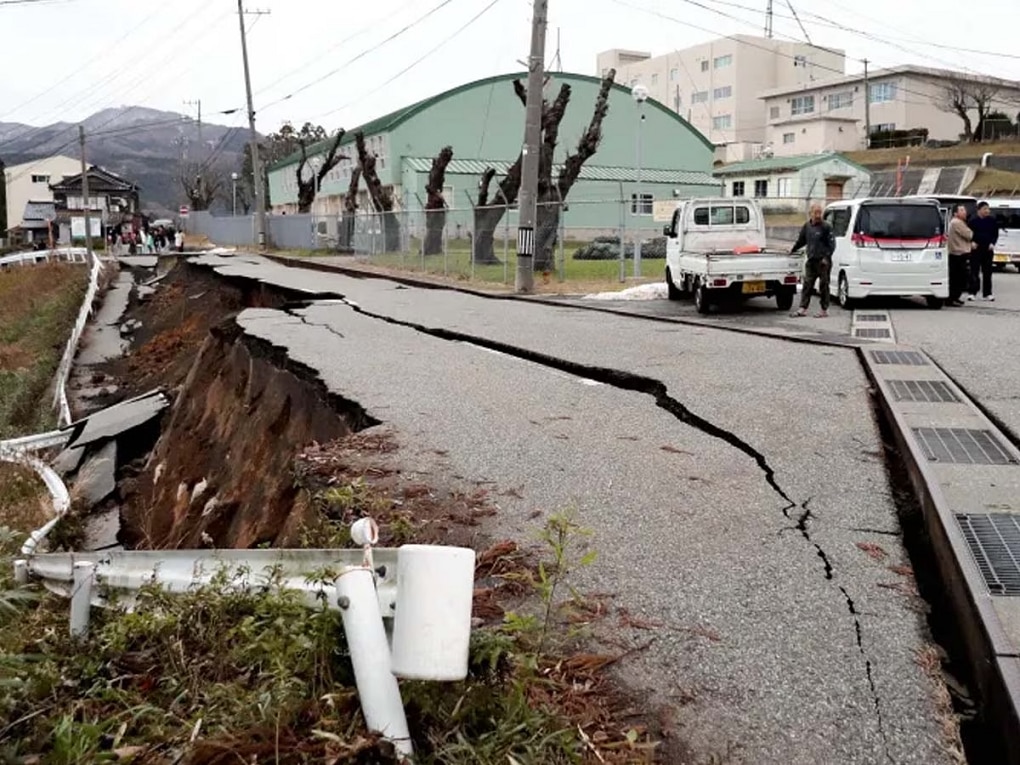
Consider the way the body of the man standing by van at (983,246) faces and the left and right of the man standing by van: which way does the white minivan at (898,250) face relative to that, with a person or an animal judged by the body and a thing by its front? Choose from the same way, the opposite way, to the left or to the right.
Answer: the opposite way

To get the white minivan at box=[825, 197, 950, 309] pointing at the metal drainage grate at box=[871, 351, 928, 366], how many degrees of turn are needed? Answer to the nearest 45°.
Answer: approximately 180°

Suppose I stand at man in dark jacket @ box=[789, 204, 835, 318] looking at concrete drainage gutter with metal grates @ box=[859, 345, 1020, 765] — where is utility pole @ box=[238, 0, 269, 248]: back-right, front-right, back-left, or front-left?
back-right

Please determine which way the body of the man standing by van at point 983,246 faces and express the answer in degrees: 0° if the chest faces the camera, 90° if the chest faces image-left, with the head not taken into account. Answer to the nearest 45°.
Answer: approximately 0°

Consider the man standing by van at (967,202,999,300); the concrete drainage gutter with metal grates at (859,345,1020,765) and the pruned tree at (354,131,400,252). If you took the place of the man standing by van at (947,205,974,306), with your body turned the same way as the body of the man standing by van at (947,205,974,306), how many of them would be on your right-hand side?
1

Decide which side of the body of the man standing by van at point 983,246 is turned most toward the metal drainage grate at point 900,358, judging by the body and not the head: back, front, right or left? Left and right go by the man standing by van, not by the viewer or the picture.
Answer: front

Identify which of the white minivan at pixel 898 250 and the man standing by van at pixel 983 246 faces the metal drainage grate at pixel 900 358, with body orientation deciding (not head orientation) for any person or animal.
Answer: the man standing by van

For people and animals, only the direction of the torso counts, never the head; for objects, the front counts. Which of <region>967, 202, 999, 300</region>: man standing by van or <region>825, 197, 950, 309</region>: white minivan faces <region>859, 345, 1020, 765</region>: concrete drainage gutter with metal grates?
the man standing by van

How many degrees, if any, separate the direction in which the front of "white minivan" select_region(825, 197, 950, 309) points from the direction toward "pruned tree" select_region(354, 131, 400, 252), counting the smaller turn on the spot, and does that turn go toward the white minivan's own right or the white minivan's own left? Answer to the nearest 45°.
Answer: approximately 45° to the white minivan's own left

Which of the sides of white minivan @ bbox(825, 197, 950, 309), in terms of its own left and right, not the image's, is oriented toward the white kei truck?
left

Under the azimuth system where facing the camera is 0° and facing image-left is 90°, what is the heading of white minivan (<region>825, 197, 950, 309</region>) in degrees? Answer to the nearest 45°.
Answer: approximately 180°

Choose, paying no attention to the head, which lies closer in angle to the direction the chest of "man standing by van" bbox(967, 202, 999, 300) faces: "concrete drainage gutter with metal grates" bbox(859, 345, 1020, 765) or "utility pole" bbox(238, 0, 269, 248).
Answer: the concrete drainage gutter with metal grates

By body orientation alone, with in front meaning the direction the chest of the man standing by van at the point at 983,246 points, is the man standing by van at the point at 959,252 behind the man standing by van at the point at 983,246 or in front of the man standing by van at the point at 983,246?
in front
